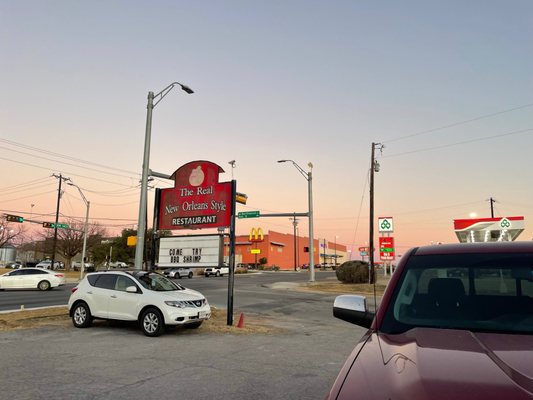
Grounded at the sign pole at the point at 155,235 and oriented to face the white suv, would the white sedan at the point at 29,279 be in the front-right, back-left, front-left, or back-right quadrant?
back-right

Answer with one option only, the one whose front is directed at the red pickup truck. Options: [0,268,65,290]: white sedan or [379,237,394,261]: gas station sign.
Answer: the gas station sign

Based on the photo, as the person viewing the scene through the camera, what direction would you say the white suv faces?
facing the viewer and to the right of the viewer

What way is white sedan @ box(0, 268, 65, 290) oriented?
to the viewer's left

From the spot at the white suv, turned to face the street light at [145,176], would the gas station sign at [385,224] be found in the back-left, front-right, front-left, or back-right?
front-right

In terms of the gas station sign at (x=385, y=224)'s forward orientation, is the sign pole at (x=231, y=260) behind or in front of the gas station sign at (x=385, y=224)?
in front

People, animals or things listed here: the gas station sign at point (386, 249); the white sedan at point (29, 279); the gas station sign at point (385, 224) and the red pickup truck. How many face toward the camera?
3

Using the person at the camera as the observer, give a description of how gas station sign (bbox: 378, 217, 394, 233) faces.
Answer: facing the viewer

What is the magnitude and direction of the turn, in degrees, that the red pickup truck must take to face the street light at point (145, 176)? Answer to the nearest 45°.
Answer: approximately 135° to its right

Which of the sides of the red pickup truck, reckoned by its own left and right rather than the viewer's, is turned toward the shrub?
back

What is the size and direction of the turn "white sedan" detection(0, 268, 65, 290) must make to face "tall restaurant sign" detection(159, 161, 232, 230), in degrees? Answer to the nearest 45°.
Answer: approximately 90° to its left

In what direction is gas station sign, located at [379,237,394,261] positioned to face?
toward the camera

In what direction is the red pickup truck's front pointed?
toward the camera

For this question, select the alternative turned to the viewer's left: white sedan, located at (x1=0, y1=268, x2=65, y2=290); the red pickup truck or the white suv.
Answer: the white sedan

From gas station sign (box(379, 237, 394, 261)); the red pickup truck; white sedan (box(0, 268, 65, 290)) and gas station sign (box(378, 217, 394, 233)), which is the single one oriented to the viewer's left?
the white sedan
